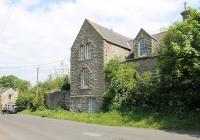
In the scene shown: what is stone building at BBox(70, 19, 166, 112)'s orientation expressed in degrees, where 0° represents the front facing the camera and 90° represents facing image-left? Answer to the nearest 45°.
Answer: approximately 45°

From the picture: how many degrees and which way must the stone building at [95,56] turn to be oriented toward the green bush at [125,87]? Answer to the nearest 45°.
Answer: approximately 90° to its left

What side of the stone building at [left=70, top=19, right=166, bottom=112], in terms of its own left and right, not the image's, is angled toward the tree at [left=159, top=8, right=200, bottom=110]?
left

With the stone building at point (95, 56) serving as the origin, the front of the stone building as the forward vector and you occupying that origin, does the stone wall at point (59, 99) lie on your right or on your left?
on your right
